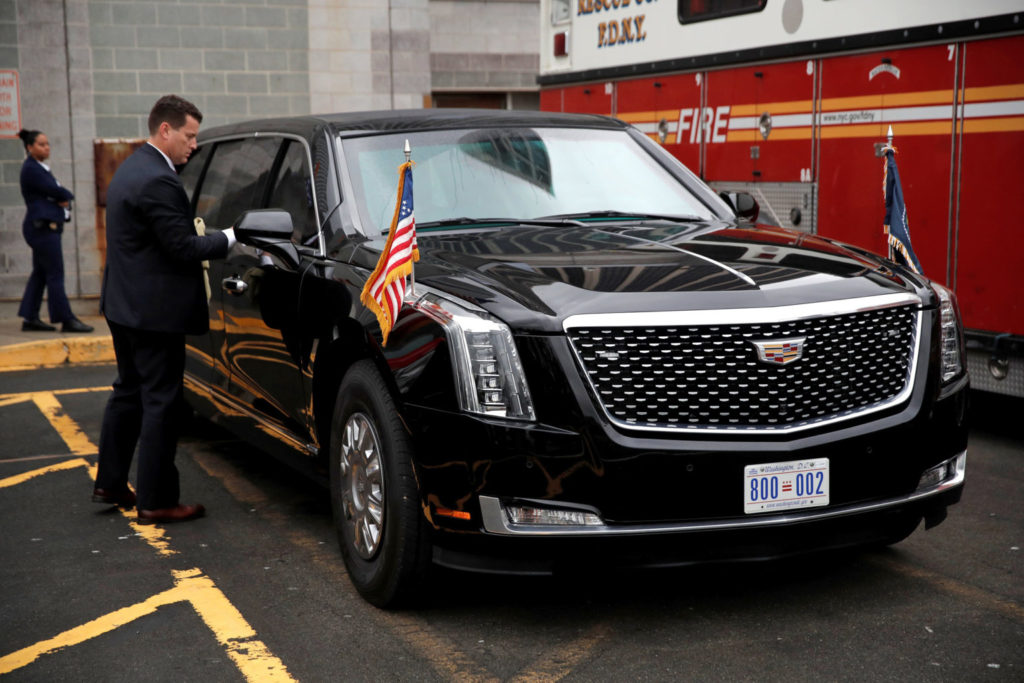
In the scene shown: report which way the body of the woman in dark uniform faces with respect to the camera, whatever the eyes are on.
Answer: to the viewer's right

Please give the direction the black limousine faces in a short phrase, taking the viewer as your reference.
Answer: facing the viewer and to the right of the viewer

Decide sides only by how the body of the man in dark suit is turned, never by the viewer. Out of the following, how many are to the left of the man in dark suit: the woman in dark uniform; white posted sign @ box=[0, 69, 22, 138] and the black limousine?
2

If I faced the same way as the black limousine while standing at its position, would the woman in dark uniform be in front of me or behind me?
behind

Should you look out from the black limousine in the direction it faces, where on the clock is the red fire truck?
The red fire truck is roughly at 8 o'clock from the black limousine.

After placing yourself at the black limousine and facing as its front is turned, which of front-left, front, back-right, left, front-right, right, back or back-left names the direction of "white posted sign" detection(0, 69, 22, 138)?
back

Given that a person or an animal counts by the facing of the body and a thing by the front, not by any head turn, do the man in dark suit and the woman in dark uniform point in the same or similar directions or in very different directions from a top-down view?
same or similar directions

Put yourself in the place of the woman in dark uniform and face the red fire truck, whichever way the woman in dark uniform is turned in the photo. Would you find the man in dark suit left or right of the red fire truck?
right

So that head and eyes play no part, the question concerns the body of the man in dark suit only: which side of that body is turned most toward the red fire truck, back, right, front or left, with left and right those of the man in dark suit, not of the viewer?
front

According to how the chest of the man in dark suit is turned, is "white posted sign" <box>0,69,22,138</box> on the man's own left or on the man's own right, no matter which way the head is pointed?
on the man's own left

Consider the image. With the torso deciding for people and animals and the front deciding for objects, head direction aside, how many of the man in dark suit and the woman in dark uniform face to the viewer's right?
2

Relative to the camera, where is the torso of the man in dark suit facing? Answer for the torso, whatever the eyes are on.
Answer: to the viewer's right

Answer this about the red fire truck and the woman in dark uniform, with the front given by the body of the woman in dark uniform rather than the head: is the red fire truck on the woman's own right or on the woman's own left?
on the woman's own right
